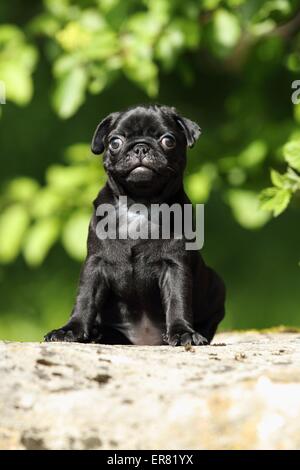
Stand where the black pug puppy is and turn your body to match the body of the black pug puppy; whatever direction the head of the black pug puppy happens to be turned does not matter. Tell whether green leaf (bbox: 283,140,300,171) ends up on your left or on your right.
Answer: on your left

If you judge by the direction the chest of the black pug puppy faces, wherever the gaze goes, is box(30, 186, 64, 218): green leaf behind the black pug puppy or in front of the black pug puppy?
behind

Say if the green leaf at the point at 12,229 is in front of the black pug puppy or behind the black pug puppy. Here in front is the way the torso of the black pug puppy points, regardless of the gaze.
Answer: behind

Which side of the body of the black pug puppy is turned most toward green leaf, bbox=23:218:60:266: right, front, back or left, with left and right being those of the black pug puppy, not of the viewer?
back

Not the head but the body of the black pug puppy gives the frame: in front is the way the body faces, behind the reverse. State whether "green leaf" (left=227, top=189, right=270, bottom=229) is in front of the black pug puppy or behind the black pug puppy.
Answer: behind

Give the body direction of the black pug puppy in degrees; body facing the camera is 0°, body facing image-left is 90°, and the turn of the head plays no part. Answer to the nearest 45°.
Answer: approximately 0°
